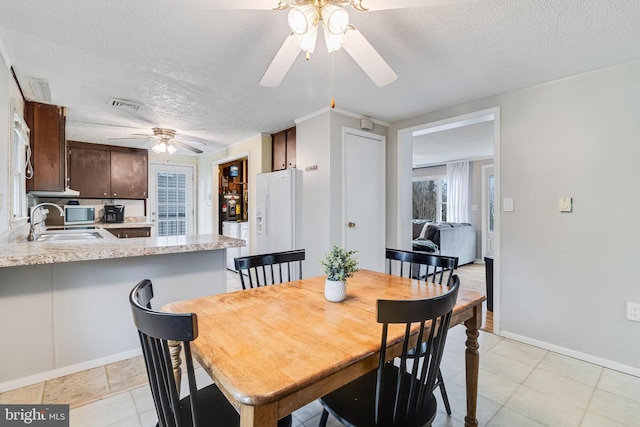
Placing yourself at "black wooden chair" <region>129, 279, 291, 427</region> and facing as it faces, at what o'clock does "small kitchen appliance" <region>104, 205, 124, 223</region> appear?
The small kitchen appliance is roughly at 10 o'clock from the black wooden chair.

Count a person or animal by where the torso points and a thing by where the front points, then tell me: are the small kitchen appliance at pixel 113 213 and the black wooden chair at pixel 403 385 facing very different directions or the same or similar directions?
very different directions

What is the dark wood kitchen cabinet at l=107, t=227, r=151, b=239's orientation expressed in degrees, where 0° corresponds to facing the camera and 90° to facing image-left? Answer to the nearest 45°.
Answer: approximately 0°

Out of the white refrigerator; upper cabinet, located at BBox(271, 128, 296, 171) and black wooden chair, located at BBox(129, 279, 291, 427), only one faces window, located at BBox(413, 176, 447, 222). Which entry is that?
the black wooden chair

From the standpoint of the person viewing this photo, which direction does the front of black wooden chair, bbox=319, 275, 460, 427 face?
facing away from the viewer and to the left of the viewer

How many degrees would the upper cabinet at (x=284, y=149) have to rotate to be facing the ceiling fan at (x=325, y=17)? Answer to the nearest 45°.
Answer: approximately 45° to its left

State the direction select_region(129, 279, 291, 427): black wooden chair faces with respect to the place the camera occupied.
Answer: facing away from the viewer and to the right of the viewer

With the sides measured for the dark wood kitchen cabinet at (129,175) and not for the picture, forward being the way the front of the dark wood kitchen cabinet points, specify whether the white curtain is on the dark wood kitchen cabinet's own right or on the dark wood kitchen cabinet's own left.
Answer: on the dark wood kitchen cabinet's own left

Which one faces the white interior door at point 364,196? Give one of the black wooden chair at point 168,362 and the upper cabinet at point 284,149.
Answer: the black wooden chair

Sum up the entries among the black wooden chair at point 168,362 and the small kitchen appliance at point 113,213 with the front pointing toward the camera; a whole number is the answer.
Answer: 1
